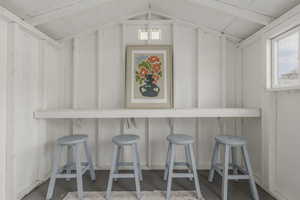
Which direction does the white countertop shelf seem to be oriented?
toward the camera

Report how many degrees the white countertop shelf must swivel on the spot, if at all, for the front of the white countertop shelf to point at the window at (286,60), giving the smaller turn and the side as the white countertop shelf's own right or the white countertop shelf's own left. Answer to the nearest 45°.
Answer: approximately 90° to the white countertop shelf's own left
